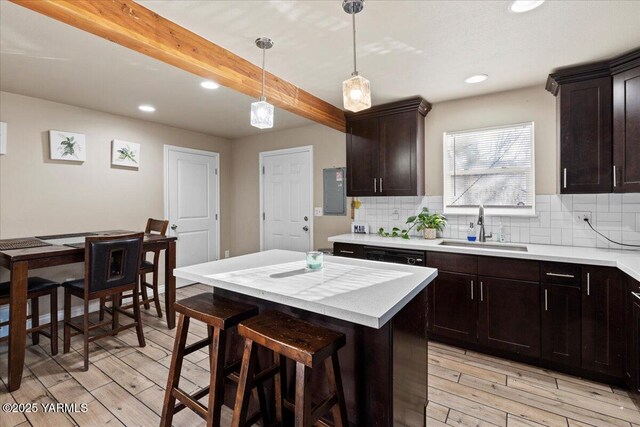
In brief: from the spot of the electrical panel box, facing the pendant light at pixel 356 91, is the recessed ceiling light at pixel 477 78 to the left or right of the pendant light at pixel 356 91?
left

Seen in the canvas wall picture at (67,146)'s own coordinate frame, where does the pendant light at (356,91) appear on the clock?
The pendant light is roughly at 1 o'clock from the canvas wall picture.

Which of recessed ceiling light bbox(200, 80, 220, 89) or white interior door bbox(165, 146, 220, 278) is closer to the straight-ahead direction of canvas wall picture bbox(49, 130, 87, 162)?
the recessed ceiling light

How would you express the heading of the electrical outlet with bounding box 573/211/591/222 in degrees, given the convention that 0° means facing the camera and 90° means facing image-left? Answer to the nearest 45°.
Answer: approximately 0°

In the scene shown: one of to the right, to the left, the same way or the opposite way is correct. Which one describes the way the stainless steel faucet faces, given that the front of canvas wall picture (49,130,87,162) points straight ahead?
to the right

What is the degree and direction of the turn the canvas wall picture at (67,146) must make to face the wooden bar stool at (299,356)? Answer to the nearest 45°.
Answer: approximately 45° to its right

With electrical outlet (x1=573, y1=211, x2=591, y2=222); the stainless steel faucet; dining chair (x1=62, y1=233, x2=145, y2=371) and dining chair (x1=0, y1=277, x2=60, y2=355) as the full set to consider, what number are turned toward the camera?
2
